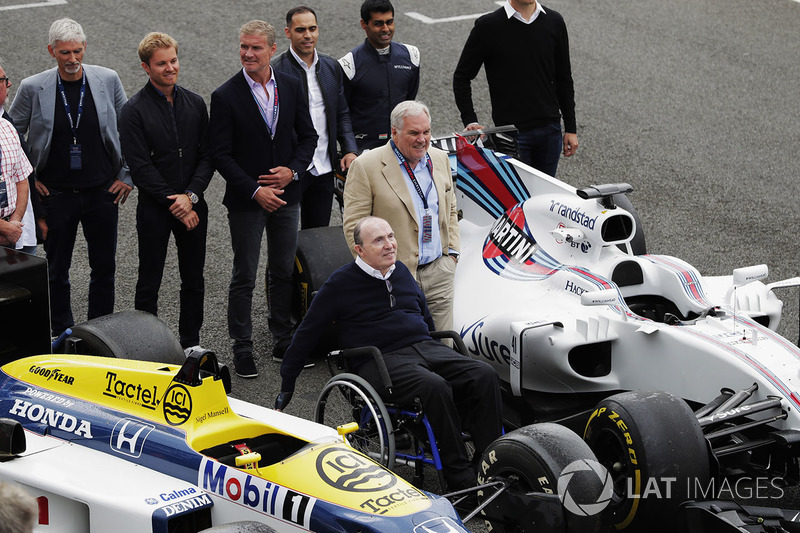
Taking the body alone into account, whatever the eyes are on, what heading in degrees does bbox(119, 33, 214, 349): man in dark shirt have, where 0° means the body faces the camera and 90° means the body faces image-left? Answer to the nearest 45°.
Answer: approximately 315°

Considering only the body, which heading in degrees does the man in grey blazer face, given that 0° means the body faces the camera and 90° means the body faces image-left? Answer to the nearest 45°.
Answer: approximately 0°

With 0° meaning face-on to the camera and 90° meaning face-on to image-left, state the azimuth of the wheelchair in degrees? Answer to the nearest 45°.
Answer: approximately 315°

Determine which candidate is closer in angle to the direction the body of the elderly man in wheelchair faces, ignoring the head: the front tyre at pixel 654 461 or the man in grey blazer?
the front tyre

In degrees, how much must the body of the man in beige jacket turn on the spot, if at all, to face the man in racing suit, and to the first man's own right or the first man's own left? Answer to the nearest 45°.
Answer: approximately 135° to the first man's own left

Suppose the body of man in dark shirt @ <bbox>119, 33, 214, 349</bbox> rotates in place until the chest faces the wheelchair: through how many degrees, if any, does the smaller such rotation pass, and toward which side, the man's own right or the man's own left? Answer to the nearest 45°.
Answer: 0° — they already face it

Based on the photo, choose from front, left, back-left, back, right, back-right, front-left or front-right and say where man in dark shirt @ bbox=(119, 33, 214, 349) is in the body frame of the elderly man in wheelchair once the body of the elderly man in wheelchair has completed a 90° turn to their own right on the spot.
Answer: right
